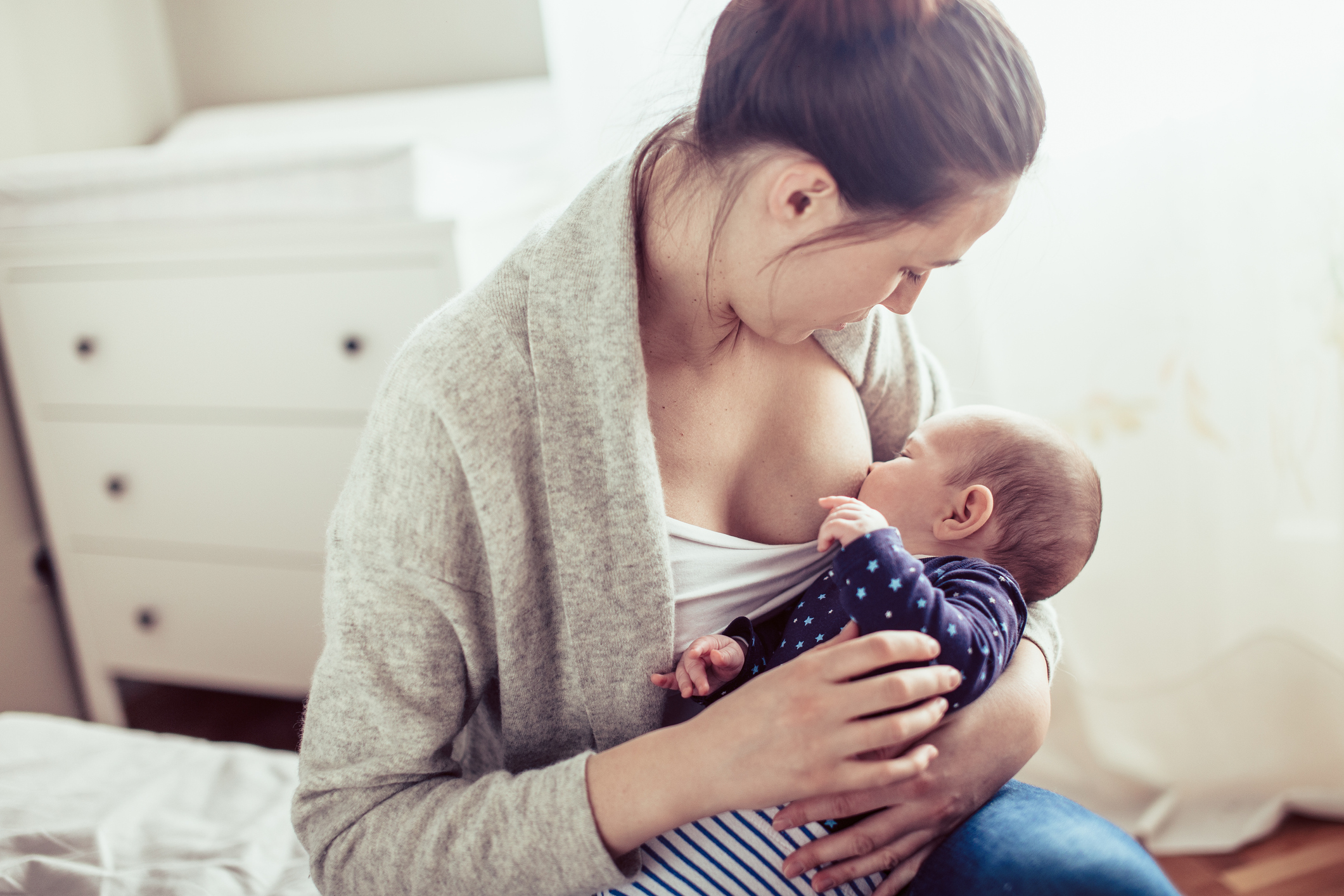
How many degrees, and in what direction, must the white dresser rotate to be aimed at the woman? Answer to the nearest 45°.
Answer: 0° — it already faces them

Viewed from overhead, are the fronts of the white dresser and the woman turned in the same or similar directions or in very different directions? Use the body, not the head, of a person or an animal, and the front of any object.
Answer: same or similar directions

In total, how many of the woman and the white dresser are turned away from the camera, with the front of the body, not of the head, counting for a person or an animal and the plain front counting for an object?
0

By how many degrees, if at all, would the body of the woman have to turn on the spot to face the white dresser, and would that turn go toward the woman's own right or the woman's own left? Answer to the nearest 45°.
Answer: approximately 180°

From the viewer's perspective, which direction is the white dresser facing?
toward the camera

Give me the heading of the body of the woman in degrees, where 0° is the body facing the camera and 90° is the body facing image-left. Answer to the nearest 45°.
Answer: approximately 315°
